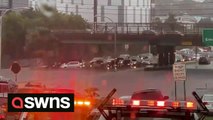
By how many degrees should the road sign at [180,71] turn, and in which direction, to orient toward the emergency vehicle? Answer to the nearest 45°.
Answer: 0° — it already faces it

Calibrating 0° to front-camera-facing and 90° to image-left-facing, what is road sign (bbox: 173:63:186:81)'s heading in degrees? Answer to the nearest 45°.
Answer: approximately 0°
